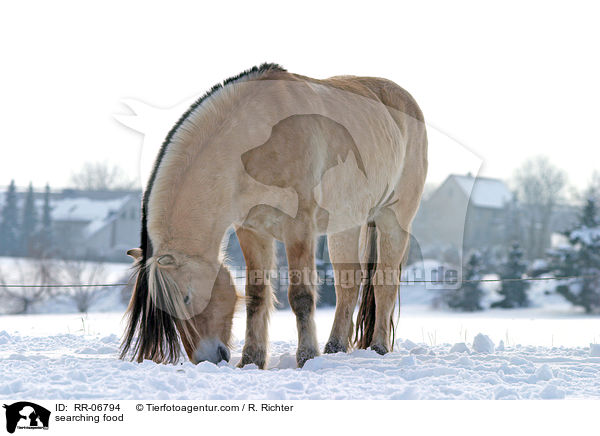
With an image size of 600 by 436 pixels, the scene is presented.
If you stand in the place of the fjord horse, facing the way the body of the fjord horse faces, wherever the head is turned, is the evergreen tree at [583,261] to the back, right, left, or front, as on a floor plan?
back

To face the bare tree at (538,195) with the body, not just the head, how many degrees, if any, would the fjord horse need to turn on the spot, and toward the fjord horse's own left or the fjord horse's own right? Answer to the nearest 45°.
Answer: approximately 180°

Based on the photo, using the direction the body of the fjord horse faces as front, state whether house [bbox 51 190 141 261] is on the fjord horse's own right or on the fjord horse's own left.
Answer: on the fjord horse's own right

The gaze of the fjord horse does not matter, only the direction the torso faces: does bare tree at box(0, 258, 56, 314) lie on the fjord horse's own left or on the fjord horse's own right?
on the fjord horse's own right

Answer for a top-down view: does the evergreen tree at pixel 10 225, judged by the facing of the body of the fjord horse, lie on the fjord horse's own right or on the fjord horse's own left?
on the fjord horse's own right

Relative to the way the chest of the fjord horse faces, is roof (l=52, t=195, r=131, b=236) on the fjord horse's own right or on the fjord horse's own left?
on the fjord horse's own right

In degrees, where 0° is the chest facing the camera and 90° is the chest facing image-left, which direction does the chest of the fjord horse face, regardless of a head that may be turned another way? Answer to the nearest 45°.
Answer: approximately 45°
